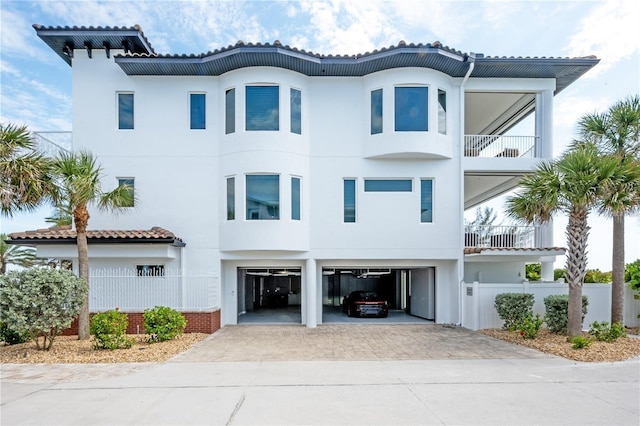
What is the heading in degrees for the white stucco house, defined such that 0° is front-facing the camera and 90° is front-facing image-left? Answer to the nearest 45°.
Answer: approximately 0°

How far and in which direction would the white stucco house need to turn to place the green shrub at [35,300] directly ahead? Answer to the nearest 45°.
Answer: approximately 45° to its right

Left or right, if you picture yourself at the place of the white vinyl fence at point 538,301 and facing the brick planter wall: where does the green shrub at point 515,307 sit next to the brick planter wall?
left

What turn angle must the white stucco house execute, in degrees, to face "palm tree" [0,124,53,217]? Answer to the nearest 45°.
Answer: approximately 45° to its right

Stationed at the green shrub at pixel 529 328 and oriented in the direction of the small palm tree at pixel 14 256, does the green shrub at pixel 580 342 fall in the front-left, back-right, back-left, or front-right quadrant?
back-left
